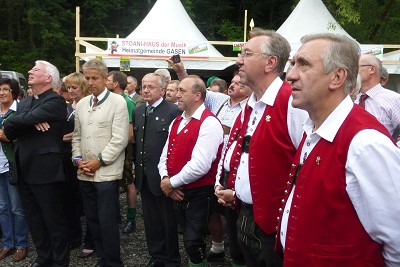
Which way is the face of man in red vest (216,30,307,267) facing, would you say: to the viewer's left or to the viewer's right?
to the viewer's left

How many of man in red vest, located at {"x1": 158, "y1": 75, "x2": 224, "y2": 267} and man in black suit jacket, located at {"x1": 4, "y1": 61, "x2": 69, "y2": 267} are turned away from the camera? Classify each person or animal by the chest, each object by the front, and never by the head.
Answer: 0

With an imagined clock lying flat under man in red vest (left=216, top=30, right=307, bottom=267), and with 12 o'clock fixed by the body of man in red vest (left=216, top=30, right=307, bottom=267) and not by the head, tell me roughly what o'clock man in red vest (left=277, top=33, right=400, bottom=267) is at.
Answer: man in red vest (left=277, top=33, right=400, bottom=267) is roughly at 10 o'clock from man in red vest (left=216, top=30, right=307, bottom=267).

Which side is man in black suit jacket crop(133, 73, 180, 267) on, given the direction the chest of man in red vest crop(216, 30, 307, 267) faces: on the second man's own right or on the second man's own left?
on the second man's own right

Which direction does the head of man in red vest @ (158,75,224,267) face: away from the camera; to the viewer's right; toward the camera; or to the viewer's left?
to the viewer's left

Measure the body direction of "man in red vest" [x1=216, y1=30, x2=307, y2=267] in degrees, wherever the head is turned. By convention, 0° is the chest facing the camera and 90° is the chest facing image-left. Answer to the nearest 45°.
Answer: approximately 45°

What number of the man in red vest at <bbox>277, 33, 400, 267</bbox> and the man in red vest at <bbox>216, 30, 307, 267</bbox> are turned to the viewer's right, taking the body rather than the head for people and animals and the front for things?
0

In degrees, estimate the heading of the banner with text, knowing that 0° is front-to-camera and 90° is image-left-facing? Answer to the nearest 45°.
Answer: approximately 0°

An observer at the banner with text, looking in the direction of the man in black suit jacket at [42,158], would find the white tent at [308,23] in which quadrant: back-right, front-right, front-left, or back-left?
back-left

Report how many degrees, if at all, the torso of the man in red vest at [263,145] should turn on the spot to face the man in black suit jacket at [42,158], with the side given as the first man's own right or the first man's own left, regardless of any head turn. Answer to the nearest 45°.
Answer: approximately 90° to the first man's own right
